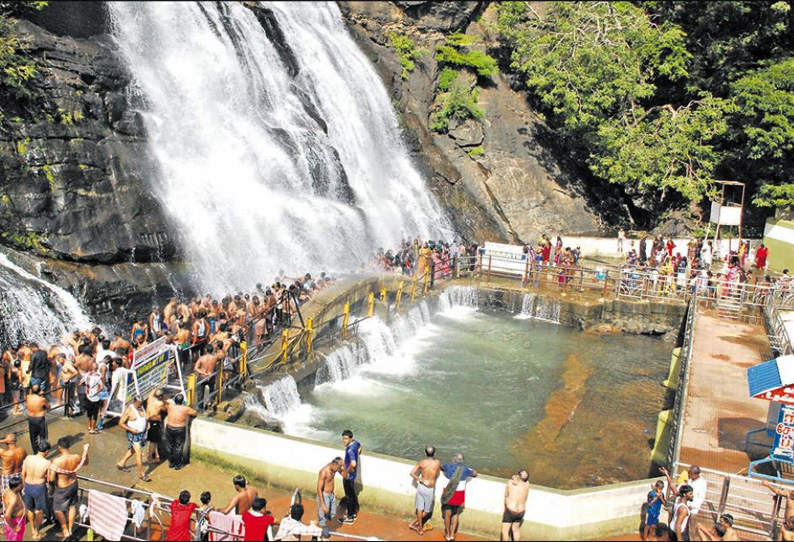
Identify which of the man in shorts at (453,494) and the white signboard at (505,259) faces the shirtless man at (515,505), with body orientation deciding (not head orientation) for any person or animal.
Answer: the white signboard

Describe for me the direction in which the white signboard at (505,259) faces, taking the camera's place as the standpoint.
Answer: facing the viewer

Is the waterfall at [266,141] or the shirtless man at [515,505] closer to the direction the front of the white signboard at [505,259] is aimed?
the shirtless man

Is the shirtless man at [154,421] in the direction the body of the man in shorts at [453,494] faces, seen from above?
no

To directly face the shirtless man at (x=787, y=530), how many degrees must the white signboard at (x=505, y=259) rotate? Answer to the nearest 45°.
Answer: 0° — it already faces them
